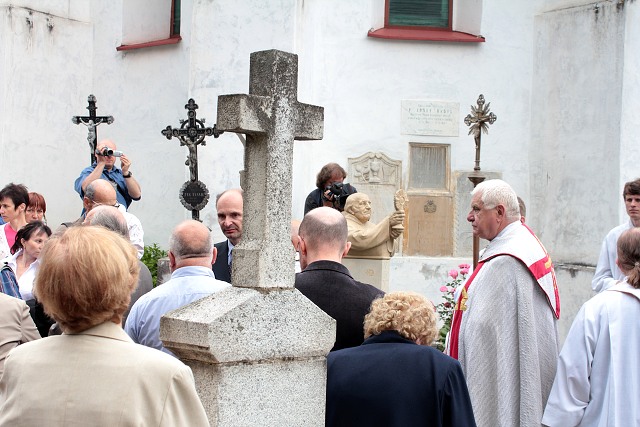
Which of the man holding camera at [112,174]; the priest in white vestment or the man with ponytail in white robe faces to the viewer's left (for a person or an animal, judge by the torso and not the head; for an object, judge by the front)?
the priest in white vestment

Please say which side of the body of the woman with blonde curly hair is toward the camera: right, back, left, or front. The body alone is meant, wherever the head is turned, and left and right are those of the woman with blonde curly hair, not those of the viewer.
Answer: back

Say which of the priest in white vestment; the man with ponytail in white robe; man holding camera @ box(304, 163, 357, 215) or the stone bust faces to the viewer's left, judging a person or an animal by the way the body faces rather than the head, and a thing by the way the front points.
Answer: the priest in white vestment

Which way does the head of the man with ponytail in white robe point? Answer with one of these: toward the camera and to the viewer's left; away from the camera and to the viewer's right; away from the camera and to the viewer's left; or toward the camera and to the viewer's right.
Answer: away from the camera and to the viewer's left

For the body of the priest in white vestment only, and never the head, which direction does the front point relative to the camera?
to the viewer's left

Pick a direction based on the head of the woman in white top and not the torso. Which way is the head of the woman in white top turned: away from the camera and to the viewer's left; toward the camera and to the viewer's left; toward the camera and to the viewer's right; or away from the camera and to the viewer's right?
toward the camera and to the viewer's right

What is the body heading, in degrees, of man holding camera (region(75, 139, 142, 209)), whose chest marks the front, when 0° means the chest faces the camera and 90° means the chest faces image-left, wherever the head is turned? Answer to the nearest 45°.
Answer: approximately 0°

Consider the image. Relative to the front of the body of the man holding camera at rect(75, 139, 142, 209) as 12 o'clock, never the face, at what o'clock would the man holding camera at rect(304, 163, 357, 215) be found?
the man holding camera at rect(304, 163, 357, 215) is roughly at 10 o'clock from the man holding camera at rect(75, 139, 142, 209).
